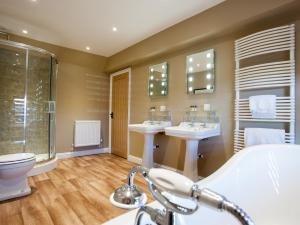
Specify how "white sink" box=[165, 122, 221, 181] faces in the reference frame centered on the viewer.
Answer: facing the viewer and to the left of the viewer

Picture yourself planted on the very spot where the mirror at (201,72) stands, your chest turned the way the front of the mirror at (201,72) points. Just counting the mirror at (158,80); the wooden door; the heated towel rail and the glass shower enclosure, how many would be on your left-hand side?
1

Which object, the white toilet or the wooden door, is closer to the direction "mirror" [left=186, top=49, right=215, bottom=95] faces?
the white toilet

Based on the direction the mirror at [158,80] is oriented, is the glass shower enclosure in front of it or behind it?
in front

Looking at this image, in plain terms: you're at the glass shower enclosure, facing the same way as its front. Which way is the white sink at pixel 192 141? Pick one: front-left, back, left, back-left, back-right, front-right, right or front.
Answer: front

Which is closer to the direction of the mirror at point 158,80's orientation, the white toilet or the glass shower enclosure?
the white toilet

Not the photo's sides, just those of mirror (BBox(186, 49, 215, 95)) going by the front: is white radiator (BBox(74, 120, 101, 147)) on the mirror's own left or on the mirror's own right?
on the mirror's own right

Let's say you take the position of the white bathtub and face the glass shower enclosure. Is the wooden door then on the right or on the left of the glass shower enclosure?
right

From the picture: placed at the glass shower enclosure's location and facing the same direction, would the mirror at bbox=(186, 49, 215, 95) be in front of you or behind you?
in front
